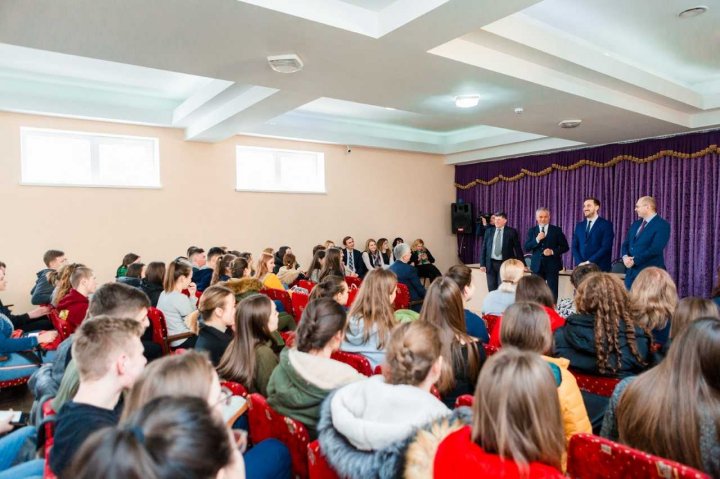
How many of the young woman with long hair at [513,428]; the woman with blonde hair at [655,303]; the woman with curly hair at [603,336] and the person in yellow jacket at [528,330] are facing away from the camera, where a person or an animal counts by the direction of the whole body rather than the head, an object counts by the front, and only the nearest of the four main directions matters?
4

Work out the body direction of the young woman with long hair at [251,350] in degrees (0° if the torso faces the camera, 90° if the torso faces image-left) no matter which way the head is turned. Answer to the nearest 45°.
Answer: approximately 225°

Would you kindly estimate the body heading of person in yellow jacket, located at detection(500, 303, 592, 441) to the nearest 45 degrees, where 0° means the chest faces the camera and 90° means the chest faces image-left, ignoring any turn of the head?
approximately 180°

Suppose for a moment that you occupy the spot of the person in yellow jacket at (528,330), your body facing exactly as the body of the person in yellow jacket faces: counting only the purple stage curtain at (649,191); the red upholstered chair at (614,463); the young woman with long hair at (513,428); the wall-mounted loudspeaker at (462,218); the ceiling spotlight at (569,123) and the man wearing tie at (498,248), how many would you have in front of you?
4

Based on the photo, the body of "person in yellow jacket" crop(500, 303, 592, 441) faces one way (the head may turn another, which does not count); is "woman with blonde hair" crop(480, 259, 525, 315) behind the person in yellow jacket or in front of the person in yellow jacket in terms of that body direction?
in front

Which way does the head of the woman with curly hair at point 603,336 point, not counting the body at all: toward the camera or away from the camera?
away from the camera

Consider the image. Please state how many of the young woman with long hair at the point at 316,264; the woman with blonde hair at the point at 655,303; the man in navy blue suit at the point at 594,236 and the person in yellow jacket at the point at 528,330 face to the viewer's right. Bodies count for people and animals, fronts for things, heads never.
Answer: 1

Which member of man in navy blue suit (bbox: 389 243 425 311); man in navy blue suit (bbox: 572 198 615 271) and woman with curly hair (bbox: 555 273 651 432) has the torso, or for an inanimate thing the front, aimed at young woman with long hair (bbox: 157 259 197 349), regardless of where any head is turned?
man in navy blue suit (bbox: 572 198 615 271)

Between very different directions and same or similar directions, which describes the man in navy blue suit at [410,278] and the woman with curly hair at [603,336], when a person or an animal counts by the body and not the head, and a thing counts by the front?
same or similar directions

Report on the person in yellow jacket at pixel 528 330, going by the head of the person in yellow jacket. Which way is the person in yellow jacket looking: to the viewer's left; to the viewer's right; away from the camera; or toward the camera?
away from the camera

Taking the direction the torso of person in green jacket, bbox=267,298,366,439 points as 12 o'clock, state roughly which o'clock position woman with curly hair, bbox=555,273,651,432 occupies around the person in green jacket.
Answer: The woman with curly hair is roughly at 1 o'clock from the person in green jacket.

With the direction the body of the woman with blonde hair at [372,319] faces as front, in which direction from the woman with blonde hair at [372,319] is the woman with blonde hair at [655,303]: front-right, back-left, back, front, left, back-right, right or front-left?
front-right

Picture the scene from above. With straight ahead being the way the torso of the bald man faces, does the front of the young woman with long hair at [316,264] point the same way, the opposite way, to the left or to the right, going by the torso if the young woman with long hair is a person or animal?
the opposite way

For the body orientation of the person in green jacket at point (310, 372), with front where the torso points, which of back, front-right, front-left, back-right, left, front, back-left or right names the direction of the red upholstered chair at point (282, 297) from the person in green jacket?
front-left

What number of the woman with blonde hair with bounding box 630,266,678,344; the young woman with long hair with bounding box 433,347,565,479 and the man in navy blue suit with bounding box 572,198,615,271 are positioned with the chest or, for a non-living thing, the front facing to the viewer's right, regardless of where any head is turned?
0

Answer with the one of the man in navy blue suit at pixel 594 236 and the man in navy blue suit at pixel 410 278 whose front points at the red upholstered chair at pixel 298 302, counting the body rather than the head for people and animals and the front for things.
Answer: the man in navy blue suit at pixel 594 236

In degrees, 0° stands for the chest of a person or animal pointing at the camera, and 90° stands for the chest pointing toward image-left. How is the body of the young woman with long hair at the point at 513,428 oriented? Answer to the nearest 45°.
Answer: approximately 180°

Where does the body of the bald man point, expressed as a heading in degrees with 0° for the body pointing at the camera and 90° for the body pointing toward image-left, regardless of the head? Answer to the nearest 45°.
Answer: approximately 45°

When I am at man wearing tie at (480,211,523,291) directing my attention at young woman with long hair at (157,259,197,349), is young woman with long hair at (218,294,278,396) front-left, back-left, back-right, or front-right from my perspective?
front-left

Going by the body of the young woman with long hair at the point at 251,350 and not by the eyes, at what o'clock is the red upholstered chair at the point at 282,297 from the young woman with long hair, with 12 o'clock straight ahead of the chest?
The red upholstered chair is roughly at 11 o'clock from the young woman with long hair.
